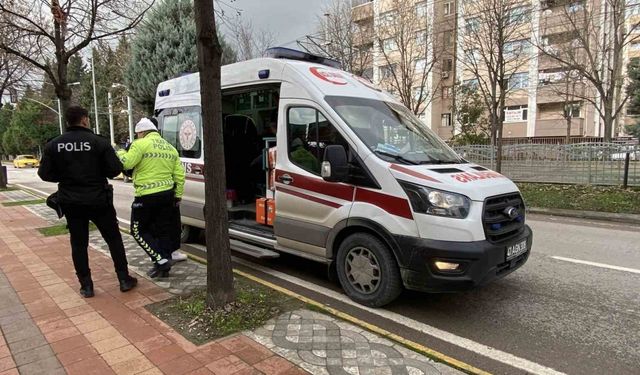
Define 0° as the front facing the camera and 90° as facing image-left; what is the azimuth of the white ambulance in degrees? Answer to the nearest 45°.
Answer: approximately 315°

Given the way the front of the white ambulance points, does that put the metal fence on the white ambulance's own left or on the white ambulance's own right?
on the white ambulance's own left

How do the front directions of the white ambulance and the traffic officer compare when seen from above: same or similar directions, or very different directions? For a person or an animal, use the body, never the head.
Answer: very different directions

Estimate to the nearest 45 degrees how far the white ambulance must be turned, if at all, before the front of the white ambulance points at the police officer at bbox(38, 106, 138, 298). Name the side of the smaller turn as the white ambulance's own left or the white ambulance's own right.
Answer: approximately 135° to the white ambulance's own right

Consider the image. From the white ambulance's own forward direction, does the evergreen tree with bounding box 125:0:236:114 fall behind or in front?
behind

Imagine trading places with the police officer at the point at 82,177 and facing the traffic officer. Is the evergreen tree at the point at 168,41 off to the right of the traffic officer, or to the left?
left

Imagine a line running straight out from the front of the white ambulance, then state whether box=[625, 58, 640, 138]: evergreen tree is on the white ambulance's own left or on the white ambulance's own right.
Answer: on the white ambulance's own left
